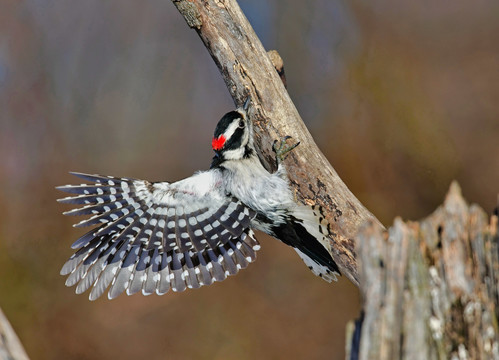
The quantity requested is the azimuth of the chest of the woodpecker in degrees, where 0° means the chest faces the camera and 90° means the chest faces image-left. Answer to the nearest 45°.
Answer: approximately 270°
